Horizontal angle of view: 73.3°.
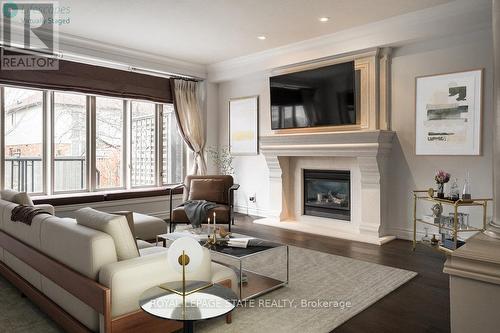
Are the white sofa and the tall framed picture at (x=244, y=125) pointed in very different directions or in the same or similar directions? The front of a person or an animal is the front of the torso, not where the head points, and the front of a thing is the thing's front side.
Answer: very different directions

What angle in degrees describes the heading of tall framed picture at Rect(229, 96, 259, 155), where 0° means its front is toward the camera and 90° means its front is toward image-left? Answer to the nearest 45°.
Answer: approximately 45°

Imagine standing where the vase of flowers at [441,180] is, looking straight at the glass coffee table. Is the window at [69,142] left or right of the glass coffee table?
right

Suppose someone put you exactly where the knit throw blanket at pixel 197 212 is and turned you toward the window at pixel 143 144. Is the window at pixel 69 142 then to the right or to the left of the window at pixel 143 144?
left

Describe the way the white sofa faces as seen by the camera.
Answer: facing away from the viewer and to the right of the viewer

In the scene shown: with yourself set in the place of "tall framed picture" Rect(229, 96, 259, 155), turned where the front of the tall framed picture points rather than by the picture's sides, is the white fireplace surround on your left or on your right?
on your left

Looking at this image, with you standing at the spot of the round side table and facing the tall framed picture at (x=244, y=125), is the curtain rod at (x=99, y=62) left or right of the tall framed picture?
left

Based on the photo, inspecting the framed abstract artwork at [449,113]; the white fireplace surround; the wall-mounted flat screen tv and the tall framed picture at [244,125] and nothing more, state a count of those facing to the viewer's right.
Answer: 0

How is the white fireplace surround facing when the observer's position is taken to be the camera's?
facing the viewer and to the left of the viewer

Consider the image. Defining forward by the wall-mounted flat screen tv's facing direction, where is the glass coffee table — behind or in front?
in front

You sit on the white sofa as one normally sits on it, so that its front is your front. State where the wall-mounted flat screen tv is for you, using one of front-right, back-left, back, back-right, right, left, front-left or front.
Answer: front

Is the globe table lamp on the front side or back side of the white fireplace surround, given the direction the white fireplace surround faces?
on the front side

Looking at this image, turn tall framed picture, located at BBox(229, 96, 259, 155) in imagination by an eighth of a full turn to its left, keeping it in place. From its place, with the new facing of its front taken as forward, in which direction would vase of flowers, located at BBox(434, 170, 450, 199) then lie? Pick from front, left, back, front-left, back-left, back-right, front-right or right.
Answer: front-left

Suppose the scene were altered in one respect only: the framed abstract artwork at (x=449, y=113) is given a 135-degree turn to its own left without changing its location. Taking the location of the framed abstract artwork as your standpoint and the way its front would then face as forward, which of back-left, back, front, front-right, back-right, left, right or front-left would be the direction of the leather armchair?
back

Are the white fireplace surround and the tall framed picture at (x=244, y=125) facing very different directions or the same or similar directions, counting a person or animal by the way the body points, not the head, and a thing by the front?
same or similar directions
